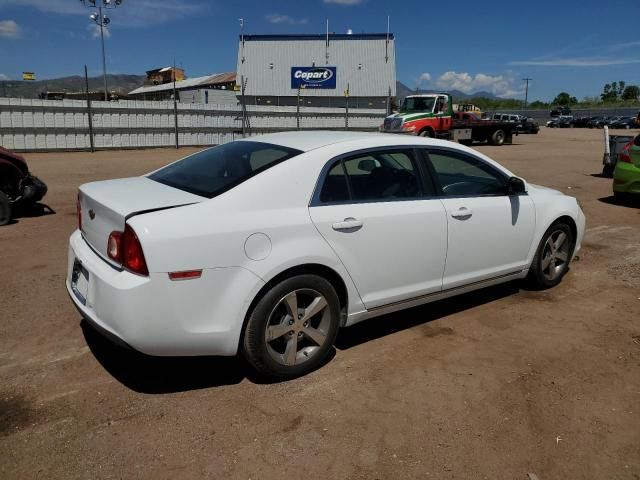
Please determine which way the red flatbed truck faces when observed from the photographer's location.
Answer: facing the viewer and to the left of the viewer

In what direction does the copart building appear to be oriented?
toward the camera

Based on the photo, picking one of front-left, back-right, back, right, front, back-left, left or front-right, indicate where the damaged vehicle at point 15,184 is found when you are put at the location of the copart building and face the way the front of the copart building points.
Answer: front

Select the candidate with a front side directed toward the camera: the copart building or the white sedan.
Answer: the copart building

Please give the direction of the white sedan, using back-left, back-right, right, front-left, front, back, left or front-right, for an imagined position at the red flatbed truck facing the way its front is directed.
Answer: front-left

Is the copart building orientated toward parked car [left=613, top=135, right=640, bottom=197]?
yes

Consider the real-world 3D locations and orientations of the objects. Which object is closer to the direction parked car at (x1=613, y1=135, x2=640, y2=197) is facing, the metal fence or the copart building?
the copart building

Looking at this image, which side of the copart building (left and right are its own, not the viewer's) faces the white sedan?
front

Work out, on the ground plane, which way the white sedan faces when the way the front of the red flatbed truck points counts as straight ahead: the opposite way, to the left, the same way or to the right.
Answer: the opposite way

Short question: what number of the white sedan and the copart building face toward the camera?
1

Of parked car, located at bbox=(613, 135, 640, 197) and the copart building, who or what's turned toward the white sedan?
the copart building

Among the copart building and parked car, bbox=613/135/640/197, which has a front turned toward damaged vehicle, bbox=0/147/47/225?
the copart building

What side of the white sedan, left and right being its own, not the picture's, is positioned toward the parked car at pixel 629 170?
front

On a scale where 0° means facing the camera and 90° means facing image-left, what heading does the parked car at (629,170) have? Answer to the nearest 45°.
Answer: approximately 225°

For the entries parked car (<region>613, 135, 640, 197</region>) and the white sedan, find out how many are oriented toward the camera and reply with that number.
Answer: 0

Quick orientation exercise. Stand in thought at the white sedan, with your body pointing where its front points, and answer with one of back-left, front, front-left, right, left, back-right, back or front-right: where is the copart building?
front-left

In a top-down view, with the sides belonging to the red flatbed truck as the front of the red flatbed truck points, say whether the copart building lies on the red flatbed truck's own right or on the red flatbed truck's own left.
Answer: on the red flatbed truck's own right
